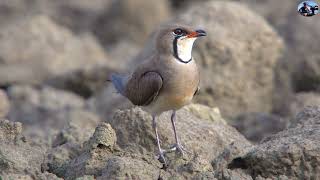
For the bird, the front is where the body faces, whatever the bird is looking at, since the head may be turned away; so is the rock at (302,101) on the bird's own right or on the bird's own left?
on the bird's own left

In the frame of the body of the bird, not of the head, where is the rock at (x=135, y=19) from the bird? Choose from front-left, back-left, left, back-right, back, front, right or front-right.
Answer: back-left

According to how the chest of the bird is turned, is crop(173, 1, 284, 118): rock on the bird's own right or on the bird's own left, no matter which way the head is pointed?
on the bird's own left

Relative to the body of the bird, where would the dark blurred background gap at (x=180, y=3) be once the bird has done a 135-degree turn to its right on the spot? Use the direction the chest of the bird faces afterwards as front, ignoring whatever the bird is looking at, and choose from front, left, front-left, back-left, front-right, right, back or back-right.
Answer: right

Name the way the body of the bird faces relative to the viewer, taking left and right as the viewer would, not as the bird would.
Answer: facing the viewer and to the right of the viewer

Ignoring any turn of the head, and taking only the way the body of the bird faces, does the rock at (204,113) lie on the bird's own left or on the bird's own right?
on the bird's own left

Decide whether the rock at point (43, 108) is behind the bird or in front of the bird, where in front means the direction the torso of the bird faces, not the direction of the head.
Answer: behind
